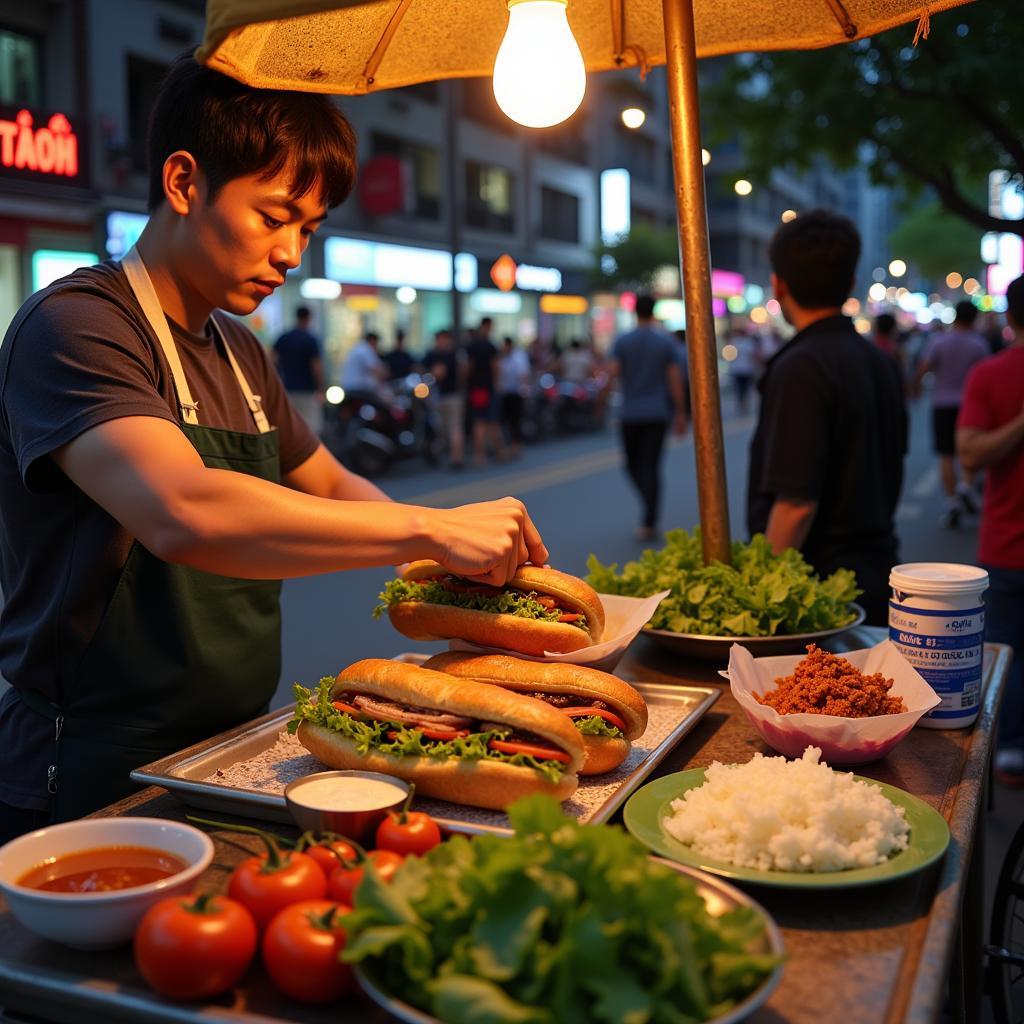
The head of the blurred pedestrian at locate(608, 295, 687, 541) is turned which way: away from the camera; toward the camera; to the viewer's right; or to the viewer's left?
away from the camera

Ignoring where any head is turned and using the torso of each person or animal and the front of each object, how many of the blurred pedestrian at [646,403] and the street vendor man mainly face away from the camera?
1

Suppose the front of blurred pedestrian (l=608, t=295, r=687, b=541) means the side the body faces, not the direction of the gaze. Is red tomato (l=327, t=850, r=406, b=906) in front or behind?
behind

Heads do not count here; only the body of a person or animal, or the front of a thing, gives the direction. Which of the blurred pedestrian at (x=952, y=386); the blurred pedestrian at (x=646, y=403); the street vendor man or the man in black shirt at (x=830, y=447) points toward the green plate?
the street vendor man

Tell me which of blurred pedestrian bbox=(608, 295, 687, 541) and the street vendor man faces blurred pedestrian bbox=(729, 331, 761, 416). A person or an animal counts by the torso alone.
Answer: blurred pedestrian bbox=(608, 295, 687, 541)

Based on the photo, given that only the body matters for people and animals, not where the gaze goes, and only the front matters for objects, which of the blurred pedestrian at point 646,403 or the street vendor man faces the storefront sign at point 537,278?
the blurred pedestrian

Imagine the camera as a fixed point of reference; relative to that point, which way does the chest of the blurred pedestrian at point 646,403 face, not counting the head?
away from the camera

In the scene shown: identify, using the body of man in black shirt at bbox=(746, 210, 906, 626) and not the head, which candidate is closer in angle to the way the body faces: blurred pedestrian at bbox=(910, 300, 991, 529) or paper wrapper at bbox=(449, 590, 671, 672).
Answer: the blurred pedestrian

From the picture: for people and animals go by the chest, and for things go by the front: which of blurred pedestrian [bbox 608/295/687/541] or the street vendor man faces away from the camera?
the blurred pedestrian
